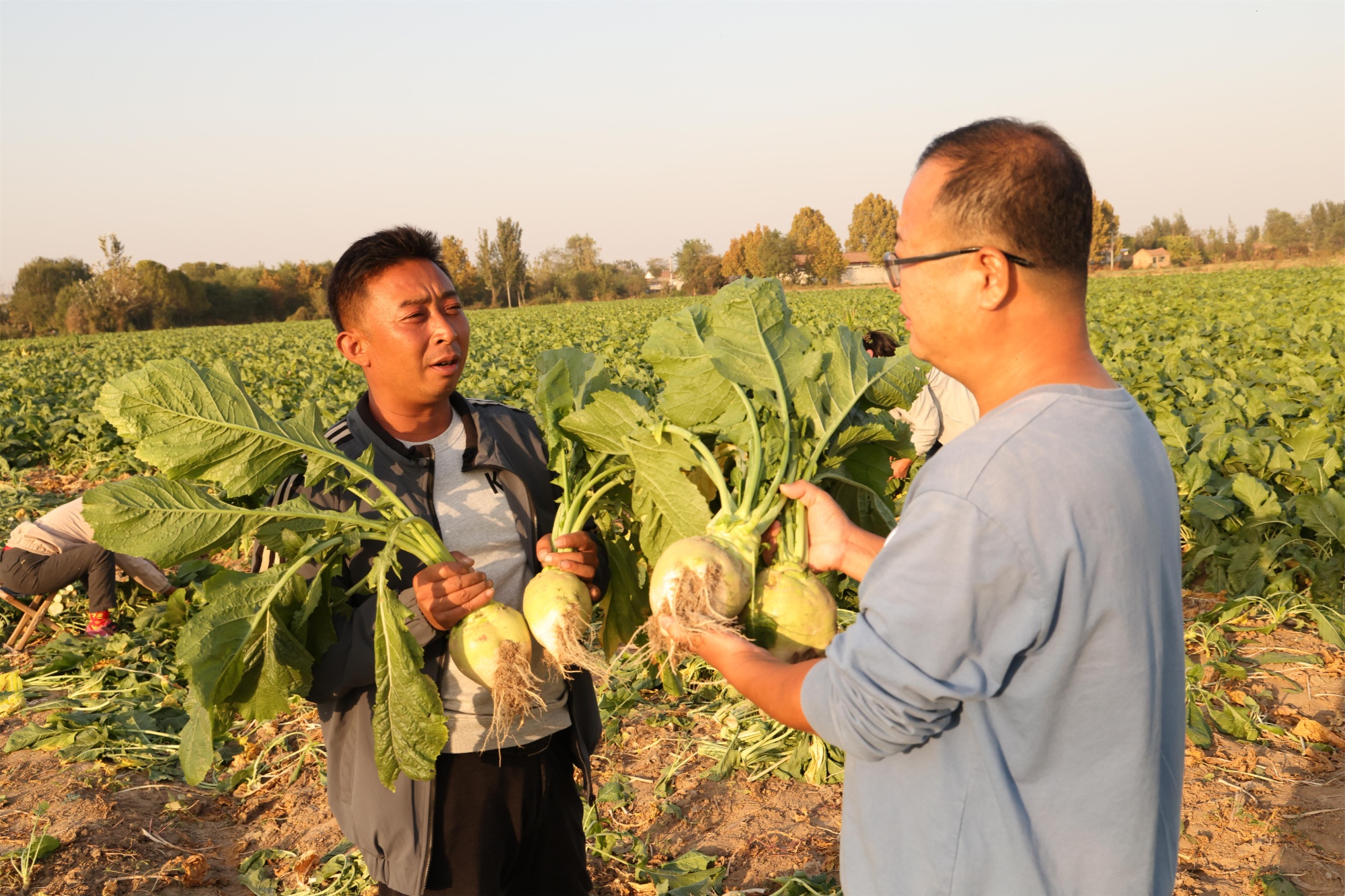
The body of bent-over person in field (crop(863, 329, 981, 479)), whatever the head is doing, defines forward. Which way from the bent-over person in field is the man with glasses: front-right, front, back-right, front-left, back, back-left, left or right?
left

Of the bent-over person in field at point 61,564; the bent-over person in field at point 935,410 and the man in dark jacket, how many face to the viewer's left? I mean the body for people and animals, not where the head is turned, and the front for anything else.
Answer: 1

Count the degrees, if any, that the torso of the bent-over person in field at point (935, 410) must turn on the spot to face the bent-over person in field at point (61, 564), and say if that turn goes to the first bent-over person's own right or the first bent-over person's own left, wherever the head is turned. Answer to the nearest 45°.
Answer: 0° — they already face them

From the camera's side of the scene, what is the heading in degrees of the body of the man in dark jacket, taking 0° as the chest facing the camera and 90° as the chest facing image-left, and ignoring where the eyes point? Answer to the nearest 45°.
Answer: approximately 315°

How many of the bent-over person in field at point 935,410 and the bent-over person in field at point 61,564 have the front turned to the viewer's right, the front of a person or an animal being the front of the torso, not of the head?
1

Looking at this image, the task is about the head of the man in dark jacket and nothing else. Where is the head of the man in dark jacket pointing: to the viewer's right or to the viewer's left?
to the viewer's right

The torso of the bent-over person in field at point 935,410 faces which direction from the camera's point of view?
to the viewer's left

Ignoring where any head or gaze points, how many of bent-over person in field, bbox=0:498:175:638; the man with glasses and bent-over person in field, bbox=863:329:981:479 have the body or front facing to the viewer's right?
1

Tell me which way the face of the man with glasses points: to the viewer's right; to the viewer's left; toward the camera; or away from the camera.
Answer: to the viewer's left

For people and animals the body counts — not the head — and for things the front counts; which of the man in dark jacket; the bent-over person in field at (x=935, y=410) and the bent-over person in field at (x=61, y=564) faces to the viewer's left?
the bent-over person in field at (x=935, y=410)

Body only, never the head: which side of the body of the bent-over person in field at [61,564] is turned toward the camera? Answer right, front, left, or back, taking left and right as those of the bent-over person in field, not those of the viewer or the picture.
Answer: right

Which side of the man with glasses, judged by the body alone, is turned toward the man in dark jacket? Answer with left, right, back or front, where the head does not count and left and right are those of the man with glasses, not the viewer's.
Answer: front
